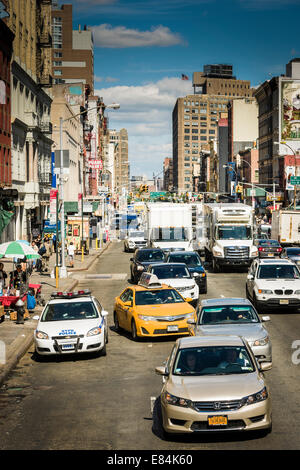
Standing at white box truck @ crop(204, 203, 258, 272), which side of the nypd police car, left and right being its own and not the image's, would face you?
back

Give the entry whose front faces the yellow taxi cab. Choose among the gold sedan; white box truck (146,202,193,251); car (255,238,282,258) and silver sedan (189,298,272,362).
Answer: the white box truck

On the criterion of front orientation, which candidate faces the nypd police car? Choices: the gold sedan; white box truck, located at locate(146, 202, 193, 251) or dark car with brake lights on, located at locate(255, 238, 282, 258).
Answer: the white box truck

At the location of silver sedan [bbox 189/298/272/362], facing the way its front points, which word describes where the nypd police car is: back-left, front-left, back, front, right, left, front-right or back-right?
right

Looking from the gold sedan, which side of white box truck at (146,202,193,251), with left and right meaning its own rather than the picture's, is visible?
front

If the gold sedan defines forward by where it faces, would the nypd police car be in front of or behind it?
behind

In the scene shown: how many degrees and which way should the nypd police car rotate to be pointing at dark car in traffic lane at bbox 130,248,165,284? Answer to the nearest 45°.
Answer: approximately 180°

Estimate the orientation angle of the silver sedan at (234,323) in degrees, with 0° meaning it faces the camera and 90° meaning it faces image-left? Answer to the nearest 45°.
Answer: approximately 0°

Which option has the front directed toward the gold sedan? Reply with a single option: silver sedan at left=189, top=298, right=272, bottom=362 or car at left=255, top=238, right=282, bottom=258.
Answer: the silver sedan
